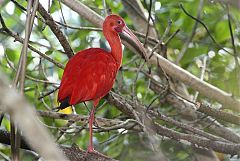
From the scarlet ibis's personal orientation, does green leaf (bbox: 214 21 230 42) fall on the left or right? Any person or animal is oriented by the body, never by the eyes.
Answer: on its left

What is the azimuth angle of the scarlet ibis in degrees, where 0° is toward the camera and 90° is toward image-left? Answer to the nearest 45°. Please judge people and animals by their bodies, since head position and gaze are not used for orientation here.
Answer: approximately 270°
